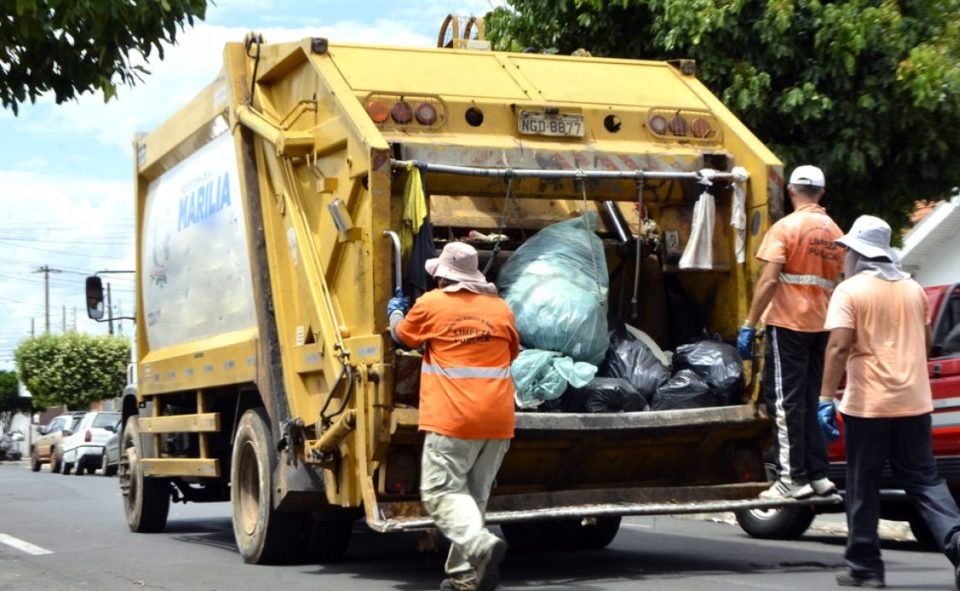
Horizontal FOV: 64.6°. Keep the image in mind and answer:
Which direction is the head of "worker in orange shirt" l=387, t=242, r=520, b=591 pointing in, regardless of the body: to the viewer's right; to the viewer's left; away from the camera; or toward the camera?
away from the camera

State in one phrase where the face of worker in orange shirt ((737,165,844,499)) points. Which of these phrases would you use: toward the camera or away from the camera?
away from the camera

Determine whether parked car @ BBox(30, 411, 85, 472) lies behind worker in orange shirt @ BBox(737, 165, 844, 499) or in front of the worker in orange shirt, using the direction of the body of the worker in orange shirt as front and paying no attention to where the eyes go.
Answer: in front

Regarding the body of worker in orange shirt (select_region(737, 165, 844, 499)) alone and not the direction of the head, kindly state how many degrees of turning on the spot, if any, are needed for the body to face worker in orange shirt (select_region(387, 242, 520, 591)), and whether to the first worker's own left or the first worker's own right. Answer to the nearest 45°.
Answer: approximately 90° to the first worker's own left

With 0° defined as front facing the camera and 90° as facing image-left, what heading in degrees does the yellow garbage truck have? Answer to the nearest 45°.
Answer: approximately 135°

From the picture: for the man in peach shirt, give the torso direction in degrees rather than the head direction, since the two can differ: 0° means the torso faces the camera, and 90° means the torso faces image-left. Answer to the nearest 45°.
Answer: approximately 135°
